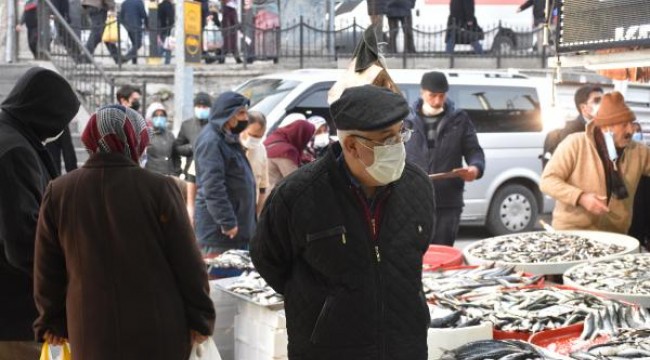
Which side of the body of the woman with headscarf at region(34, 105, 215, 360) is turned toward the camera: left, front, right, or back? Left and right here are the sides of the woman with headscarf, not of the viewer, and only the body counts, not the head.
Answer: back

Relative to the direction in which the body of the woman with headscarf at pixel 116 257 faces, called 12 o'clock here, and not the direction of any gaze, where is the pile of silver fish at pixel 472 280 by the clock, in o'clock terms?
The pile of silver fish is roughly at 2 o'clock from the woman with headscarf.

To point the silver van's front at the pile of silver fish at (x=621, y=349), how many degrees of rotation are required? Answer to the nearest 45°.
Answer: approximately 90° to its left

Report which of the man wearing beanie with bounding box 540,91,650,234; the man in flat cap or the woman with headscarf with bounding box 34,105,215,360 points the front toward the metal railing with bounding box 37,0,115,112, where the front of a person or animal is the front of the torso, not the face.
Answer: the woman with headscarf

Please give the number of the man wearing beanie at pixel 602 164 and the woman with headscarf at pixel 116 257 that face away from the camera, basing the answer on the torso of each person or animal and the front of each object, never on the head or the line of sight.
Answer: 1

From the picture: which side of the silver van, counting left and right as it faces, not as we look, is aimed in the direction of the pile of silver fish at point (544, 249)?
left

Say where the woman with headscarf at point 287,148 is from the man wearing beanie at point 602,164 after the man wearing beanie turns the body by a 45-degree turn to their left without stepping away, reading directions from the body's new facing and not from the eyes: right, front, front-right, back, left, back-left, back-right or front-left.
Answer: back
